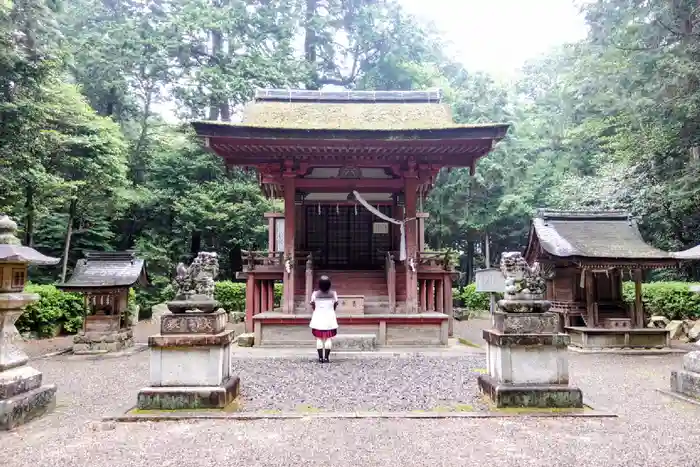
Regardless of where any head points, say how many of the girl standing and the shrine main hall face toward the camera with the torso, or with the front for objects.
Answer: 1

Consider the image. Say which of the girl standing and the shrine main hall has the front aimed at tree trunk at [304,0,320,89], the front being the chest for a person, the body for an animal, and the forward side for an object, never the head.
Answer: the girl standing

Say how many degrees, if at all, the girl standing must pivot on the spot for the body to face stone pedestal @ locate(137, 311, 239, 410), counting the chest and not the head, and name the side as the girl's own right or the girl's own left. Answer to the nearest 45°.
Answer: approximately 135° to the girl's own left

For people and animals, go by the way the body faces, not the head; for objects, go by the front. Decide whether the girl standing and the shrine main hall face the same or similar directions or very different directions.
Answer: very different directions

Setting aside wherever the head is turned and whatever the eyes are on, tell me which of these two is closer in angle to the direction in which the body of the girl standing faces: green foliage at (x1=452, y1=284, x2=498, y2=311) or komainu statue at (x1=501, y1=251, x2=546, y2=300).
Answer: the green foliage

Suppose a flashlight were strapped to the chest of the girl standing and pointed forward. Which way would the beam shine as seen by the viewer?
away from the camera

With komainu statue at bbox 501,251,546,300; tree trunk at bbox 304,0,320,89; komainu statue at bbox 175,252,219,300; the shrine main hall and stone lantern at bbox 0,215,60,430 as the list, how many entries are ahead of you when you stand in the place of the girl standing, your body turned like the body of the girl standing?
2

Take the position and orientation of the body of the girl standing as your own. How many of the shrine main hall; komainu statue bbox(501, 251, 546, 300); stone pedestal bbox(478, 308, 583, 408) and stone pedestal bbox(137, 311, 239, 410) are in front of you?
1

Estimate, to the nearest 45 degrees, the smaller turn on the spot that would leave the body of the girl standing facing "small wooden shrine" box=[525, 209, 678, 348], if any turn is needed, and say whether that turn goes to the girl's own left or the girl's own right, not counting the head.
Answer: approximately 45° to the girl's own right

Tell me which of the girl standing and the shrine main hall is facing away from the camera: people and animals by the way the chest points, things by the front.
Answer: the girl standing

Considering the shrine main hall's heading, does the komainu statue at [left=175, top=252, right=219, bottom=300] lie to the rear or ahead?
ahead

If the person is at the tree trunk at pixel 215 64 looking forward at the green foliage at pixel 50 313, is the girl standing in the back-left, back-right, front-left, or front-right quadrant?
front-left

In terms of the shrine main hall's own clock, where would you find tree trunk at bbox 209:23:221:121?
The tree trunk is roughly at 5 o'clock from the shrine main hall.

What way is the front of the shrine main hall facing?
toward the camera

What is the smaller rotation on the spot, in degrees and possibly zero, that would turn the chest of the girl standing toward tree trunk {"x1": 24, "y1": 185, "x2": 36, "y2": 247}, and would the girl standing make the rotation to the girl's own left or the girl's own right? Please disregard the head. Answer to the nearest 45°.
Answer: approximately 45° to the girl's own left

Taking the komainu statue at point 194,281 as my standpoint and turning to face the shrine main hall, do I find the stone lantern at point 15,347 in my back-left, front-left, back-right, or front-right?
back-left

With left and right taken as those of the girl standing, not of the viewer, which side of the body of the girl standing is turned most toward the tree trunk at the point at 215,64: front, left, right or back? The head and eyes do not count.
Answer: front

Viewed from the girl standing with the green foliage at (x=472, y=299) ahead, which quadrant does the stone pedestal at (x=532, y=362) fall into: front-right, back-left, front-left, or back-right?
back-right

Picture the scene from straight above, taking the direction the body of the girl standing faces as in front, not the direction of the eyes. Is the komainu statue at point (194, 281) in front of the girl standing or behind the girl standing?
behind

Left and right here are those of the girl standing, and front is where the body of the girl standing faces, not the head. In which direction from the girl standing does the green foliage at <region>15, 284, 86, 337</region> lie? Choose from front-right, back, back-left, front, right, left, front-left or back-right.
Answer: front-left
